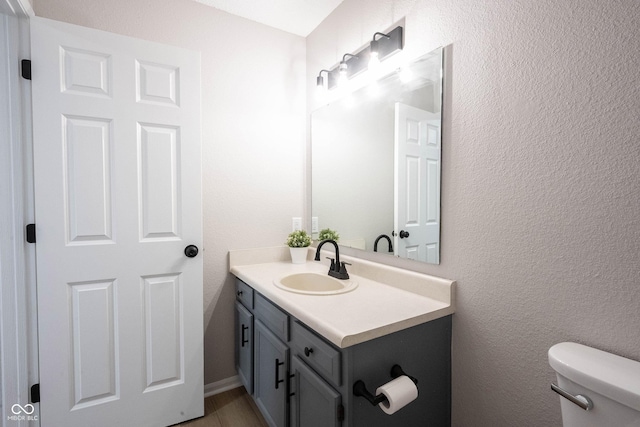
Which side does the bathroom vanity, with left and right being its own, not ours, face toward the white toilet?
left

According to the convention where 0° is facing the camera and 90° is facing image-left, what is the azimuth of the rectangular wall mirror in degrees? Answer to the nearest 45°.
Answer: approximately 45°

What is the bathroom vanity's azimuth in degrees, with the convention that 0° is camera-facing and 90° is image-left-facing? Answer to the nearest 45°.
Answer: approximately 45°
